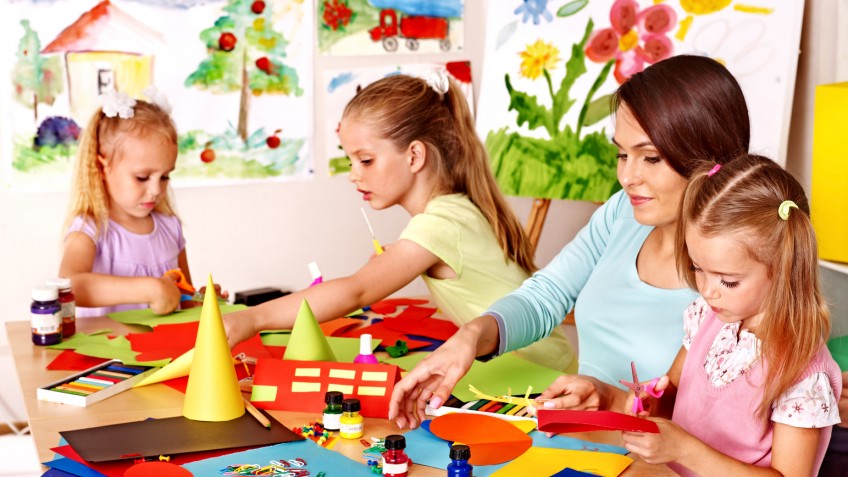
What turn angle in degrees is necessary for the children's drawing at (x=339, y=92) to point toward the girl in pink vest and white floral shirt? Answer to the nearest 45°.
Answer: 0° — it already faces them

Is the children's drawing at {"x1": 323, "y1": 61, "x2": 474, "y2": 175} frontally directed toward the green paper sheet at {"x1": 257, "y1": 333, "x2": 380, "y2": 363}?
yes

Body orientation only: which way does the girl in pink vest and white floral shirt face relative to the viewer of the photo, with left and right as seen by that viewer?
facing the viewer and to the left of the viewer

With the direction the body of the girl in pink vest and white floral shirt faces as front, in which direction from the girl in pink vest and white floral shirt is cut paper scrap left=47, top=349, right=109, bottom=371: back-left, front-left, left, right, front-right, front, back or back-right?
front-right

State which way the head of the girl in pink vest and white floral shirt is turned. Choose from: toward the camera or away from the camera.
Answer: toward the camera

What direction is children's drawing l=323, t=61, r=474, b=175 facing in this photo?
toward the camera

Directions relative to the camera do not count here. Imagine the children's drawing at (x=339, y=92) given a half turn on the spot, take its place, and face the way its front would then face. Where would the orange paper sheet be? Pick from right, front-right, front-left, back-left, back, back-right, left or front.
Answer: back

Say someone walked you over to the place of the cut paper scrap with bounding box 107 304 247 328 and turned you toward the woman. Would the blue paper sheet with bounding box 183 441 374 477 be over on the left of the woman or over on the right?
right

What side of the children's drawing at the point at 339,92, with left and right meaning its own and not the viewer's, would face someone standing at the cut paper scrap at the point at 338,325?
front

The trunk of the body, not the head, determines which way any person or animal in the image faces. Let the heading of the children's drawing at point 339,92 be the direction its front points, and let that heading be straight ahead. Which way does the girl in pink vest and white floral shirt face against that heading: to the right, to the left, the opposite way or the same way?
to the right

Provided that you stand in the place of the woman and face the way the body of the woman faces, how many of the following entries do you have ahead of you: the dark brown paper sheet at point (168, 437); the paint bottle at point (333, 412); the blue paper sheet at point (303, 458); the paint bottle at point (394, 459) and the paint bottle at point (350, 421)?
5

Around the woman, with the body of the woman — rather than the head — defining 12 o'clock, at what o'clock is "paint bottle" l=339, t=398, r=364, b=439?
The paint bottle is roughly at 12 o'clock from the woman.

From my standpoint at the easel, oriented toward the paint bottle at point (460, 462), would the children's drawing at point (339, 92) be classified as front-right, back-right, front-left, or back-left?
back-right

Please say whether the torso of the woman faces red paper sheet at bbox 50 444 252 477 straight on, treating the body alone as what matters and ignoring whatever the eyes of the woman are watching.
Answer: yes

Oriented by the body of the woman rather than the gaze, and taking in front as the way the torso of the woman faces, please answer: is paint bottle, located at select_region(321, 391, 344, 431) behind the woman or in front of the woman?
in front
